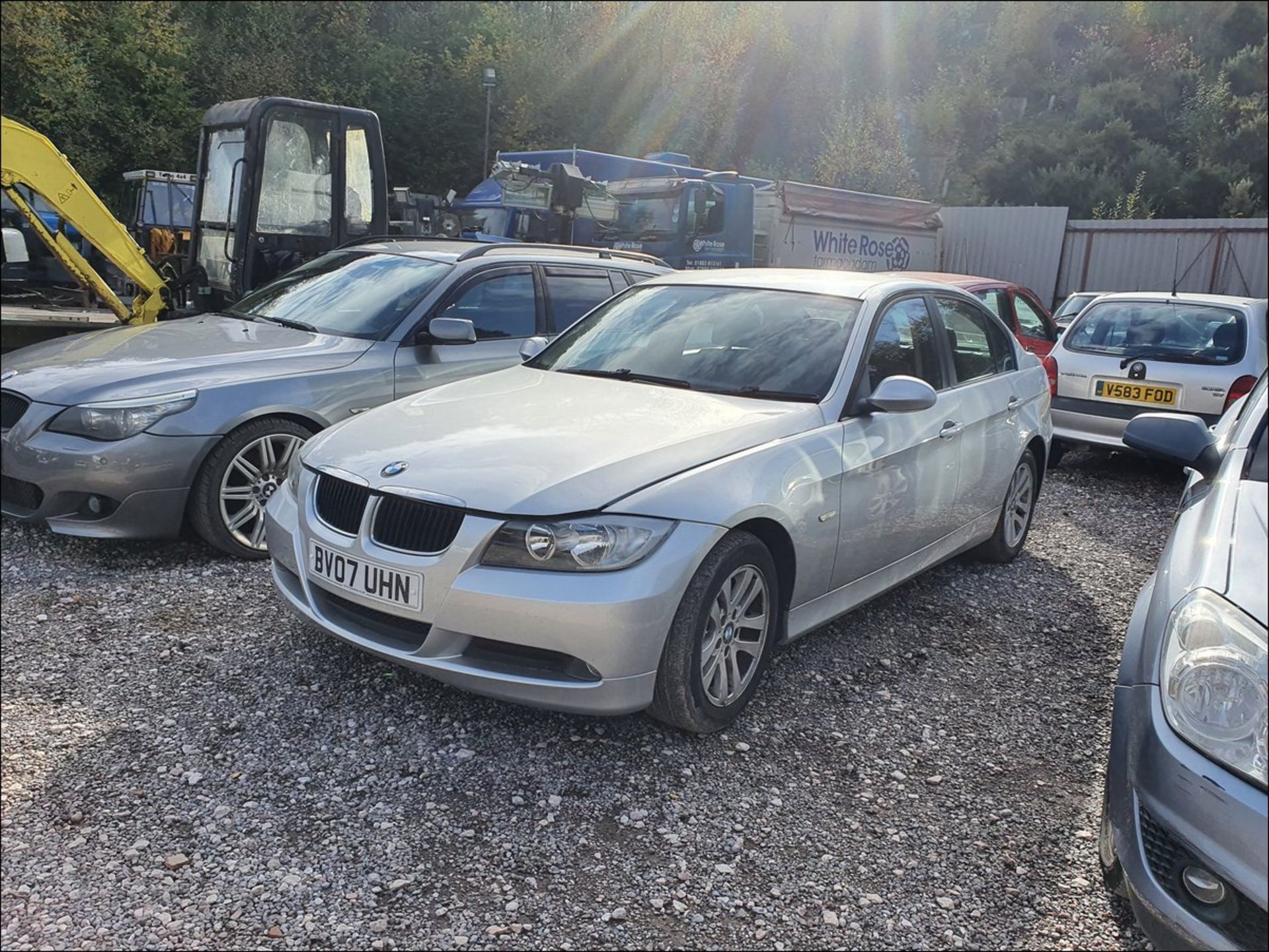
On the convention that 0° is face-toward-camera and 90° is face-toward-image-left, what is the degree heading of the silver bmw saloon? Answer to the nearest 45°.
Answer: approximately 45°

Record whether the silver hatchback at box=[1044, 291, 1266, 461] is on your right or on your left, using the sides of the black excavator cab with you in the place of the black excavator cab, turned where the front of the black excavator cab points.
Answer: on your left

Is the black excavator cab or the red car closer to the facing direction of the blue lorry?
the black excavator cab

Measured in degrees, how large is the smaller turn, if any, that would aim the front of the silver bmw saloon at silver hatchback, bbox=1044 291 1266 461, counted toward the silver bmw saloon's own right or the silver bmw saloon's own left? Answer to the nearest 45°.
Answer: approximately 180°

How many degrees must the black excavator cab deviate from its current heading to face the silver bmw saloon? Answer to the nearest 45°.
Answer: approximately 45° to its left

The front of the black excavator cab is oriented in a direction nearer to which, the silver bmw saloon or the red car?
the silver bmw saloon

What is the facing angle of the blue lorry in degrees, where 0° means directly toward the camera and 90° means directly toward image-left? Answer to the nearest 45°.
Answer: approximately 45°
